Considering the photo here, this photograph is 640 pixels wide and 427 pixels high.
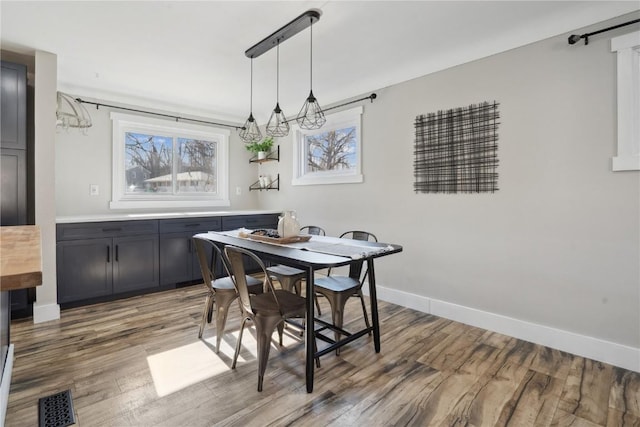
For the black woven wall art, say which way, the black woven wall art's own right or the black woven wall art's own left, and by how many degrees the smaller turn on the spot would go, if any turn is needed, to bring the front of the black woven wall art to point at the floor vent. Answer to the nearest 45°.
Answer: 0° — it already faces it

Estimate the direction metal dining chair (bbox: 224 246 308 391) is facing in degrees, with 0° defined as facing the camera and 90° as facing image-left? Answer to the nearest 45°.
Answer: approximately 225°

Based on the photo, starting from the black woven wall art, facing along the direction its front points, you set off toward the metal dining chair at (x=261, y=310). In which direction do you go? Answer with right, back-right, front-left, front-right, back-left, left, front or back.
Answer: front

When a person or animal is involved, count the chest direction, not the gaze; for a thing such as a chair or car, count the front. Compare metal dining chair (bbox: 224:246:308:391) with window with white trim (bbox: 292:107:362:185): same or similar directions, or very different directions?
very different directions

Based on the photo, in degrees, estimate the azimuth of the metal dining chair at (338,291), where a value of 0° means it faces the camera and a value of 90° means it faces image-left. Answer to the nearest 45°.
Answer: approximately 45°

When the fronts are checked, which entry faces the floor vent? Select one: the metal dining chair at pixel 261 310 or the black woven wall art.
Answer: the black woven wall art

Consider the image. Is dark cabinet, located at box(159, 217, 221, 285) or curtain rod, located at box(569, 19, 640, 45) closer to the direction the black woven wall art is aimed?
the dark cabinet

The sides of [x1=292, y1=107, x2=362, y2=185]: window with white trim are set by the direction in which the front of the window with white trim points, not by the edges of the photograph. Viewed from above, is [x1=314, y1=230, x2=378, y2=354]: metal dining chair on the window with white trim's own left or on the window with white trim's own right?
on the window with white trim's own left

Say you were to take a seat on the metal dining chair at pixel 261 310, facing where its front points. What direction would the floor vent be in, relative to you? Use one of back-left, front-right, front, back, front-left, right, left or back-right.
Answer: back-left

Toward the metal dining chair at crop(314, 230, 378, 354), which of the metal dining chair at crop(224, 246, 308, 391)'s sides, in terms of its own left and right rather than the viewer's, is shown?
front

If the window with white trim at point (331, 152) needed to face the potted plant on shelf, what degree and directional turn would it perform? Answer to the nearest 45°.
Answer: approximately 90° to its right

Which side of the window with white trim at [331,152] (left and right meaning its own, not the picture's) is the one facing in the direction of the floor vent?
front

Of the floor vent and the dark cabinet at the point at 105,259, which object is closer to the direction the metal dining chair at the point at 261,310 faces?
the dark cabinet

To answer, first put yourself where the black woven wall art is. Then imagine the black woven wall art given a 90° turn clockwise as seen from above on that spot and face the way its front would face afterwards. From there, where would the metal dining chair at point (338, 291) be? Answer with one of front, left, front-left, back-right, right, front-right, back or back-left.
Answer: left

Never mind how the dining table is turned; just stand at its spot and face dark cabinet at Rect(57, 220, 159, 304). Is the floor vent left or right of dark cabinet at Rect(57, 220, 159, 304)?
left
